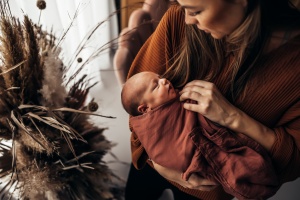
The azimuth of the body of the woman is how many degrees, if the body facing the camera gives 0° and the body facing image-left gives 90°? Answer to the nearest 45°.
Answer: approximately 45°

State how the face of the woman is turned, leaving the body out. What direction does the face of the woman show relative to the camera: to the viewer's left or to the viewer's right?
to the viewer's left

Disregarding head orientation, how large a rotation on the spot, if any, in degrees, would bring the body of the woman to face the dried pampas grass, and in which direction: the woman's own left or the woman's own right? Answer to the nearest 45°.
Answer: approximately 45° to the woman's own right
